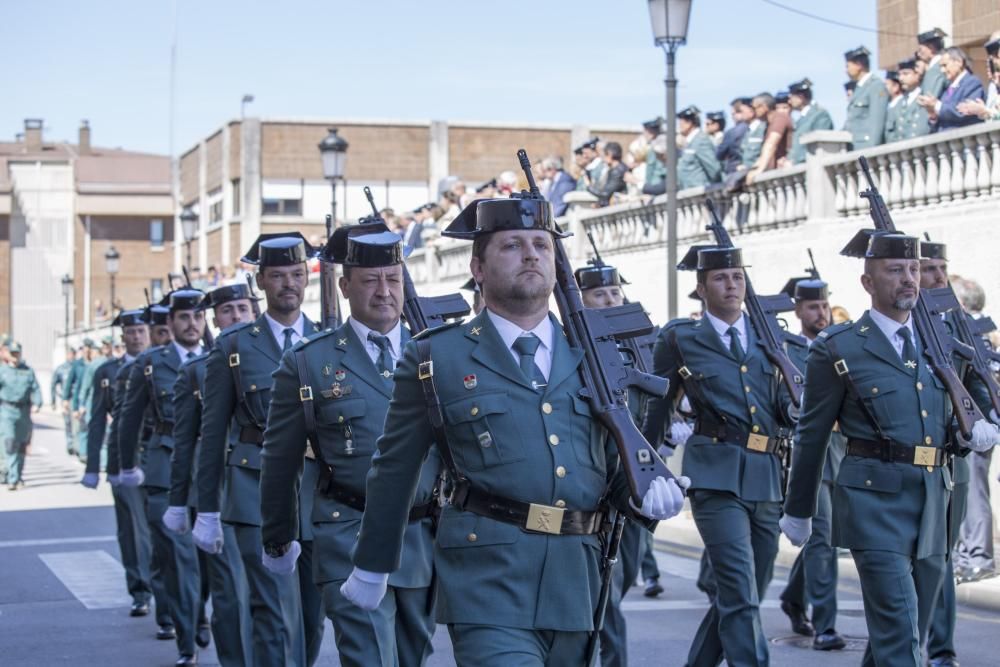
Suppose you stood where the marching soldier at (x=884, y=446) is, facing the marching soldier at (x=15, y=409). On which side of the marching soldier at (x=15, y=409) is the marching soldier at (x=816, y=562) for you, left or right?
right

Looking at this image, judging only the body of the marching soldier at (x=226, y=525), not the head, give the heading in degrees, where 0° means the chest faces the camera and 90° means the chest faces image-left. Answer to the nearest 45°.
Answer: approximately 315°

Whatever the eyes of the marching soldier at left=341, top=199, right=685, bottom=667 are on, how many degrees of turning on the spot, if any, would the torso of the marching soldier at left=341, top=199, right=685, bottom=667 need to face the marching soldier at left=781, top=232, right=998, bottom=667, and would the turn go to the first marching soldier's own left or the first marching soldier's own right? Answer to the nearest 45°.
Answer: approximately 90° to the first marching soldier's own left
